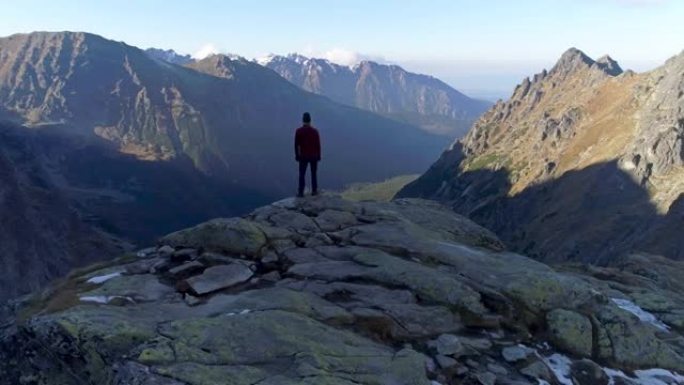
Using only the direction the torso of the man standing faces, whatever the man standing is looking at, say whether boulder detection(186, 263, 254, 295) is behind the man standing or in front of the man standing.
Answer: behind

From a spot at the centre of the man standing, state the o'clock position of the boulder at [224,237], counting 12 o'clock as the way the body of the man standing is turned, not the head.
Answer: The boulder is roughly at 7 o'clock from the man standing.

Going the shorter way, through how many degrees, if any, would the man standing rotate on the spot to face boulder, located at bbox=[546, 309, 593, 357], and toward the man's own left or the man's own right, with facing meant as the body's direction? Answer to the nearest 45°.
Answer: approximately 135° to the man's own right

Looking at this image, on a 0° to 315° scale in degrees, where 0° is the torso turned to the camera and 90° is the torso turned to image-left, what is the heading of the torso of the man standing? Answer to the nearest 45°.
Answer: approximately 180°
